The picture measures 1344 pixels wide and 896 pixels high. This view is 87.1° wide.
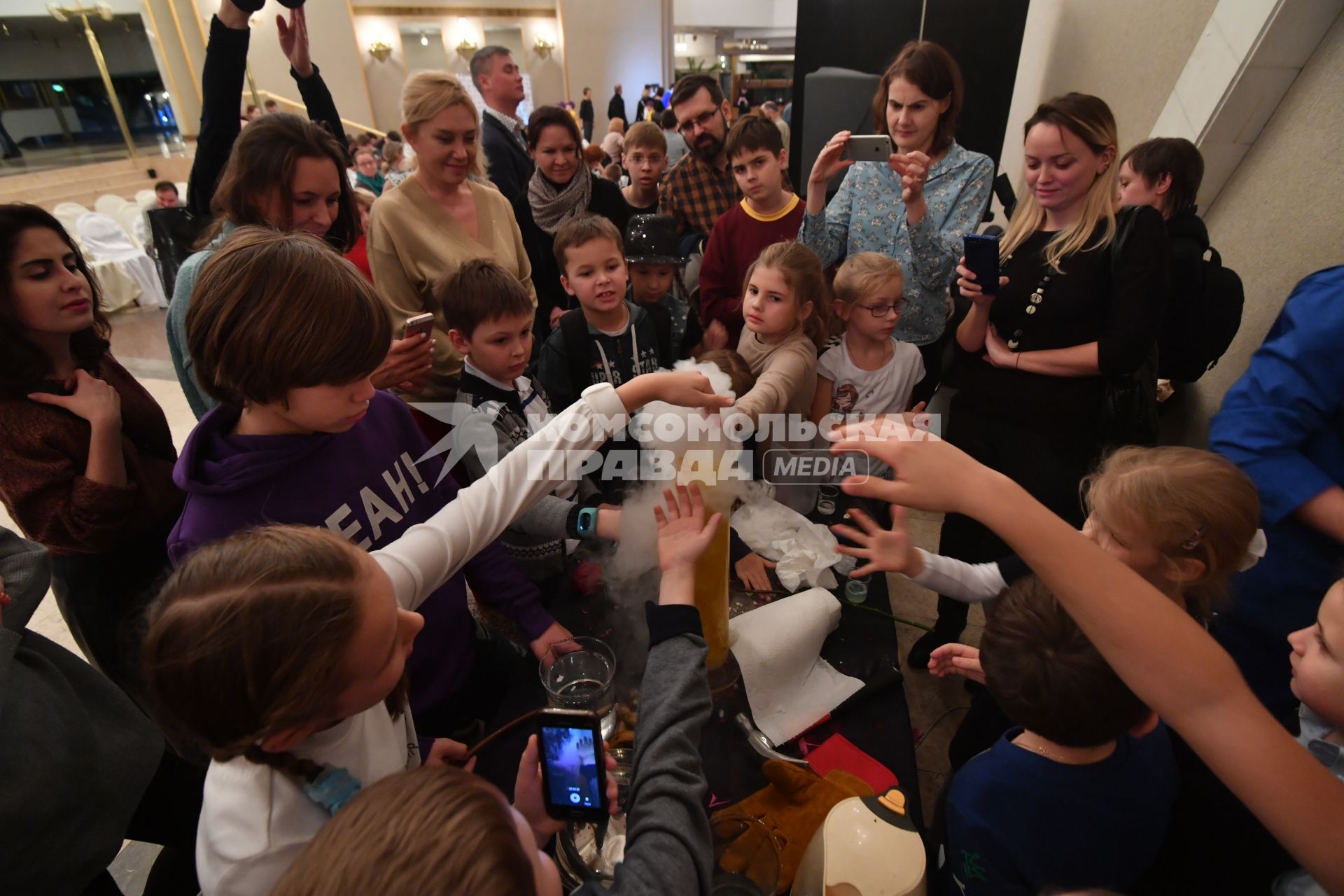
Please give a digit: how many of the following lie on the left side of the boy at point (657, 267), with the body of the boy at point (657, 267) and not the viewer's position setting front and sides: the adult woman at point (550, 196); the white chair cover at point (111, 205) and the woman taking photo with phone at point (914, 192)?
1

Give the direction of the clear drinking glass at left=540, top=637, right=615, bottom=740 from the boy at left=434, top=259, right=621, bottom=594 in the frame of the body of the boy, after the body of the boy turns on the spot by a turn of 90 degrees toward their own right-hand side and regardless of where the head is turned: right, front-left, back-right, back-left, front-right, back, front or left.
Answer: front-left

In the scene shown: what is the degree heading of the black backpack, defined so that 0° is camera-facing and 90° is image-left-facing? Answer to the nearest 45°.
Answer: approximately 270°

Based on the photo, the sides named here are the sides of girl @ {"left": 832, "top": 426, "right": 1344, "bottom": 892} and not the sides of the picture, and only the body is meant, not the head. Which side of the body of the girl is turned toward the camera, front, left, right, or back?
left

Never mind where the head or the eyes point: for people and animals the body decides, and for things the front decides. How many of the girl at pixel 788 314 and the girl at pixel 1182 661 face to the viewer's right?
0

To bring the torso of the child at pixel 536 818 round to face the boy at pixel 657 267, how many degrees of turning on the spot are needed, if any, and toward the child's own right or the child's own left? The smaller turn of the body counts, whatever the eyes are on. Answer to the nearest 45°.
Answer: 0° — they already face them

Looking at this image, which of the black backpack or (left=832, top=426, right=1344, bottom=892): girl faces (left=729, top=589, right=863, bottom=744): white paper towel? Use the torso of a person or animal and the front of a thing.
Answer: the girl

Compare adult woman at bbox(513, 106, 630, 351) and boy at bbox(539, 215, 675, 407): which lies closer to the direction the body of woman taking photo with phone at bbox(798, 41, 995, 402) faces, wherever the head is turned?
the boy

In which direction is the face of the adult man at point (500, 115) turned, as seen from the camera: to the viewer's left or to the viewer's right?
to the viewer's right

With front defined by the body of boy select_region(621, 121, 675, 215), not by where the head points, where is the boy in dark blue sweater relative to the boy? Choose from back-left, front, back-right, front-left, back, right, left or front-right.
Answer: front

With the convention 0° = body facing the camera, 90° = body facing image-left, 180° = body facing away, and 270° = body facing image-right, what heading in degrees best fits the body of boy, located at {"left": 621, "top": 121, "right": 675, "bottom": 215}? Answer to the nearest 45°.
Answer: approximately 0°

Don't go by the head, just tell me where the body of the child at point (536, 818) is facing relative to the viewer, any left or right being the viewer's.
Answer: facing away from the viewer and to the right of the viewer

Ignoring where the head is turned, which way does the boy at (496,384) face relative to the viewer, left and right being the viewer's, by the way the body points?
facing the viewer and to the right of the viewer

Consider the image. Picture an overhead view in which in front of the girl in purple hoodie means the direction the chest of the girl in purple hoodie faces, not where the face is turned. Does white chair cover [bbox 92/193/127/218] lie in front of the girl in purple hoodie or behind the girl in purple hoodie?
behind

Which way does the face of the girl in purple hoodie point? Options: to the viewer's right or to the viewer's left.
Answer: to the viewer's right
